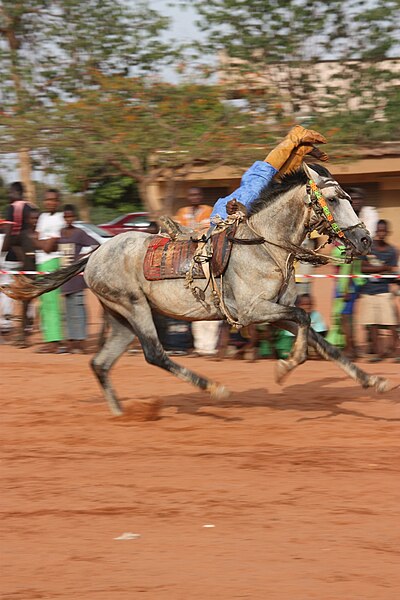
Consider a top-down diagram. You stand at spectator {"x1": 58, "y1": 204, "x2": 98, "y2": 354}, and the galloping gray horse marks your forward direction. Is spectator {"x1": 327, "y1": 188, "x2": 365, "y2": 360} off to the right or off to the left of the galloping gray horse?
left

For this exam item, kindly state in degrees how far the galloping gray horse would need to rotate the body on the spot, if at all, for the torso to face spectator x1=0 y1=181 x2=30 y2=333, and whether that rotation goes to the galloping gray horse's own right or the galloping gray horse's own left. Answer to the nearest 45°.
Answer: approximately 135° to the galloping gray horse's own left

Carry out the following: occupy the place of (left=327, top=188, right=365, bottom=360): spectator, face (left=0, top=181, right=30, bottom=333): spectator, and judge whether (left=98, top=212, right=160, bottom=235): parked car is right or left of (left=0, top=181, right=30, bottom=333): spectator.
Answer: right

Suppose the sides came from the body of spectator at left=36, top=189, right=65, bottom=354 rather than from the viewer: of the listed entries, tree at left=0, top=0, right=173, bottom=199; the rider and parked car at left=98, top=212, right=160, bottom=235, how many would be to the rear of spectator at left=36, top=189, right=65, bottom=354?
2

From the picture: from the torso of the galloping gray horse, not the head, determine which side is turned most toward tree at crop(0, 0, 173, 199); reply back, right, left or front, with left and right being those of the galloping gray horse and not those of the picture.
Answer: left

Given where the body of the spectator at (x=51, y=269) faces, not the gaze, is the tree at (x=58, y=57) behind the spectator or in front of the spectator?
behind

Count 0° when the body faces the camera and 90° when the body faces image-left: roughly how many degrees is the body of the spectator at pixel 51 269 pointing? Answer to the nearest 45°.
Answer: approximately 0°

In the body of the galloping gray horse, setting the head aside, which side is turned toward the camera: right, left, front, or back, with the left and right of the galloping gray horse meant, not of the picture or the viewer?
right

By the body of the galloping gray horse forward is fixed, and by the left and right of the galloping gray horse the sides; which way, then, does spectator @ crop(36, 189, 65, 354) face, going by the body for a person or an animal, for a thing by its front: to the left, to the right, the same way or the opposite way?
to the right

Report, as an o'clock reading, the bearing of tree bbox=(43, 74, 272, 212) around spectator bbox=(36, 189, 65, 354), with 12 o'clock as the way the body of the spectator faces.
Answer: The tree is roughly at 7 o'clock from the spectator.
